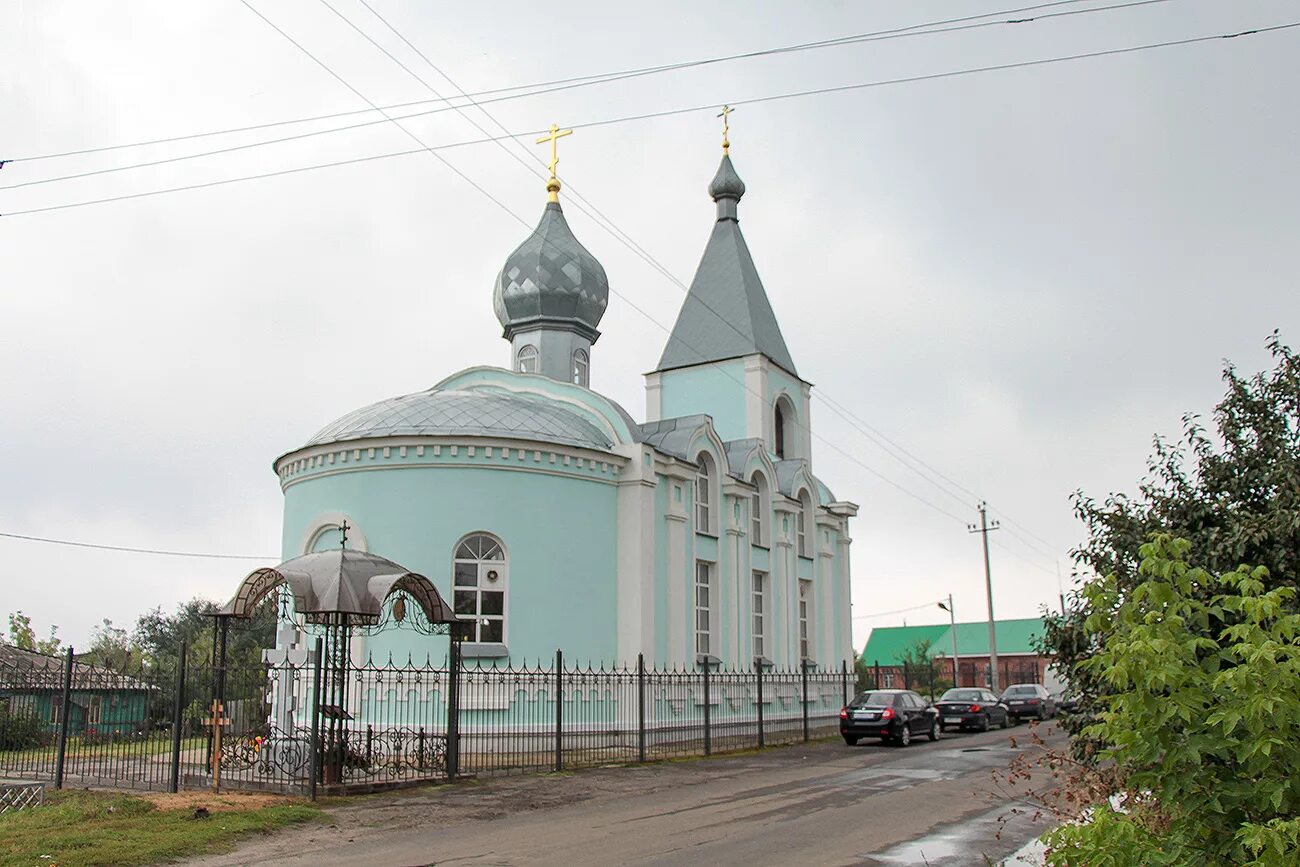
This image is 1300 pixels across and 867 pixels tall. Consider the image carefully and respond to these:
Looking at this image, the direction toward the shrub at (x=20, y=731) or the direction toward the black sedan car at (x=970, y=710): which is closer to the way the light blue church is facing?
the black sedan car

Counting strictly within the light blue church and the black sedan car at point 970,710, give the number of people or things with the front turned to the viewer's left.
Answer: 0

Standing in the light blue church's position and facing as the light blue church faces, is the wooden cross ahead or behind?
behind

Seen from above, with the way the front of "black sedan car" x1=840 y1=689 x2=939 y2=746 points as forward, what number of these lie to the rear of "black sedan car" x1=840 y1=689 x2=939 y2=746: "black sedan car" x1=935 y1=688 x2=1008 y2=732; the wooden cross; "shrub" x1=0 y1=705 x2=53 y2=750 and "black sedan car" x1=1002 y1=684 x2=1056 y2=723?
2
